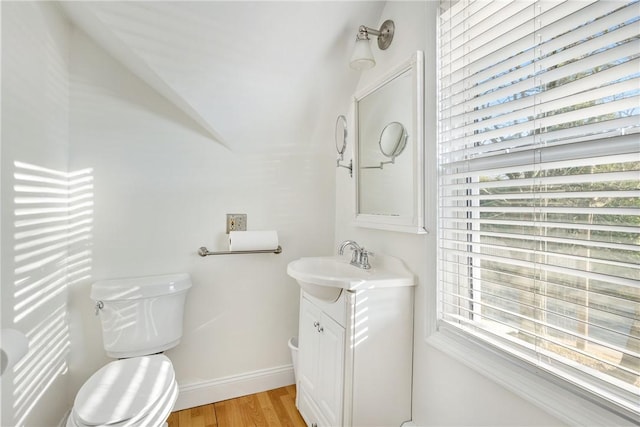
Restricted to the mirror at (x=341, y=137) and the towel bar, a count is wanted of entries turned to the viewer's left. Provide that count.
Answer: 1

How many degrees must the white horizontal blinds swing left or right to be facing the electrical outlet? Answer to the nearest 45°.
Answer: approximately 45° to its right

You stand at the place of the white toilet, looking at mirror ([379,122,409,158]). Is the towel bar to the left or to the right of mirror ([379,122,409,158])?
left

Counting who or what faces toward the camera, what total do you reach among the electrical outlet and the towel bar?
2

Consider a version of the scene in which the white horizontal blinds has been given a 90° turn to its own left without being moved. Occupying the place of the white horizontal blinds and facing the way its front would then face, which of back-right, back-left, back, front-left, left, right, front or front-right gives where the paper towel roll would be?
back-right

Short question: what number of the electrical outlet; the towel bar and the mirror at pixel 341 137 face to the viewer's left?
1

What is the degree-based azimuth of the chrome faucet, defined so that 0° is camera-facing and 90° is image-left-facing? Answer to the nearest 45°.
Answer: approximately 45°

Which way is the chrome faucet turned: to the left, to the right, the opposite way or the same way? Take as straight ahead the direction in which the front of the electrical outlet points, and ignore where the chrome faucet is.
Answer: to the right

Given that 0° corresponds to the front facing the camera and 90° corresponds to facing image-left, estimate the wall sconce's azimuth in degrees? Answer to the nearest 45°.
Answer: approximately 45°
